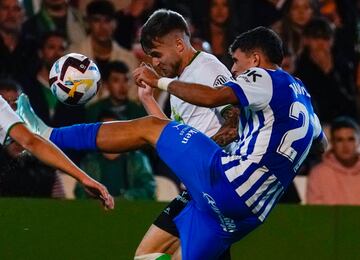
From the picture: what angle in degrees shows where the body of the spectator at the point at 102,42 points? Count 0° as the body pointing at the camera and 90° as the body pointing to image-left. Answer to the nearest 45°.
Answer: approximately 0°

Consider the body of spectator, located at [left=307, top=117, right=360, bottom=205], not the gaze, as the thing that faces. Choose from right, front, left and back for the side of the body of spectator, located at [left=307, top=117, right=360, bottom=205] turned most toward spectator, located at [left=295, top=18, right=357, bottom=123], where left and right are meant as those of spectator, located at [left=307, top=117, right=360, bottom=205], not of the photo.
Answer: back

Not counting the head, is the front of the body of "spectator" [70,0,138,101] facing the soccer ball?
yes

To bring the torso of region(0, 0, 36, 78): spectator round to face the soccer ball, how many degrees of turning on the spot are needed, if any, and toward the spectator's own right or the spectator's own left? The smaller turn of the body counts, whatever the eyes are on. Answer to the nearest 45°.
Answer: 0° — they already face it

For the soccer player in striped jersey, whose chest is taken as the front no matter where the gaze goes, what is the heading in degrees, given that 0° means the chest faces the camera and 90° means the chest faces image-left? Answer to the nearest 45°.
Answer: approximately 135°

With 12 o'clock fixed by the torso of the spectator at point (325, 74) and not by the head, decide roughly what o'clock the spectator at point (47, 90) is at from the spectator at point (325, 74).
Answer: the spectator at point (47, 90) is roughly at 2 o'clock from the spectator at point (325, 74).

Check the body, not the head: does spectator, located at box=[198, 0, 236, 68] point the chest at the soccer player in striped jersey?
yes

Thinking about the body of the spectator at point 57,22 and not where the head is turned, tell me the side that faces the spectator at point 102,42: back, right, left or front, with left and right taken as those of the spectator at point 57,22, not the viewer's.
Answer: left
